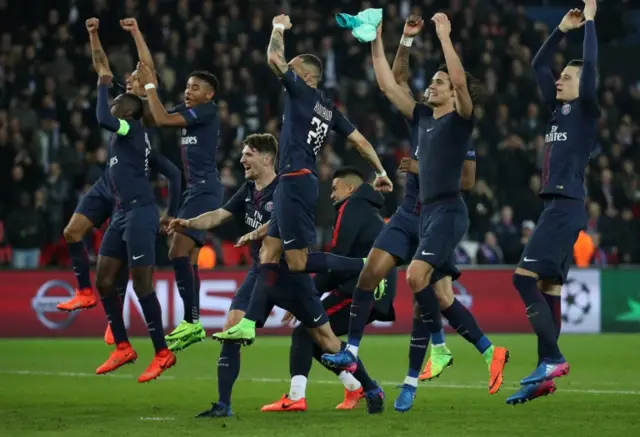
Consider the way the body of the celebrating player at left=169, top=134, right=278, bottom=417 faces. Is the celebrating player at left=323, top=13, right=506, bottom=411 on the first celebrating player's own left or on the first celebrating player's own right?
on the first celebrating player's own left

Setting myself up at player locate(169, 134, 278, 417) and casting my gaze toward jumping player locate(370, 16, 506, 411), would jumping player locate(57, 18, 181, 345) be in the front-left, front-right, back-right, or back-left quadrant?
back-left

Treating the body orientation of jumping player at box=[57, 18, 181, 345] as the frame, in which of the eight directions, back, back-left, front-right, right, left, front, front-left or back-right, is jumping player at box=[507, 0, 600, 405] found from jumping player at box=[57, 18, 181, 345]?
back-left

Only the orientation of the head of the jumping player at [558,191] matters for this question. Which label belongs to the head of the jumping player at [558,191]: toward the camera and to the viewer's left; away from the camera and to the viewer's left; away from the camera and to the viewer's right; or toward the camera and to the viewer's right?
toward the camera and to the viewer's left

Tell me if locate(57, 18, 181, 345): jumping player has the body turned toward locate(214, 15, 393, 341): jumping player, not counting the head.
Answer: no

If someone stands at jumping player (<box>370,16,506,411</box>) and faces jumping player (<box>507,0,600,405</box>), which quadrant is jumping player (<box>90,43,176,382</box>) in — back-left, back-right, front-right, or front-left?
back-left

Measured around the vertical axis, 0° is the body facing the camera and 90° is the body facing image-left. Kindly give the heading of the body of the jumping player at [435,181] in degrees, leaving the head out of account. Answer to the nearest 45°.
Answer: approximately 45°

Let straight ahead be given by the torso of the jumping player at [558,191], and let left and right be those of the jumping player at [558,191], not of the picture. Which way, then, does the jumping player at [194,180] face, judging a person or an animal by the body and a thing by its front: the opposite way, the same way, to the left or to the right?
the same way

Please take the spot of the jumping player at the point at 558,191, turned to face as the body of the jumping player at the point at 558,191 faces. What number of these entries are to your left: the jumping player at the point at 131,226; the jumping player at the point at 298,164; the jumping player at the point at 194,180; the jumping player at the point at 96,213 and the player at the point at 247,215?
0

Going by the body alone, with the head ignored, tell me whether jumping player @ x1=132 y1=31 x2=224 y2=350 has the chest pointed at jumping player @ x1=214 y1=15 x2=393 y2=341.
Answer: no

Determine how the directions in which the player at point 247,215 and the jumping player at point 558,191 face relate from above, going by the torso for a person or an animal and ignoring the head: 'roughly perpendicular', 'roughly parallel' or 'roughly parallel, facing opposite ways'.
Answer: roughly parallel
